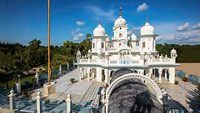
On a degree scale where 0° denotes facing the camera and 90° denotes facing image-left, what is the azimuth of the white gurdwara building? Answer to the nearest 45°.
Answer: approximately 0°

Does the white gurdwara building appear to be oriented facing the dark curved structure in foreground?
yes
